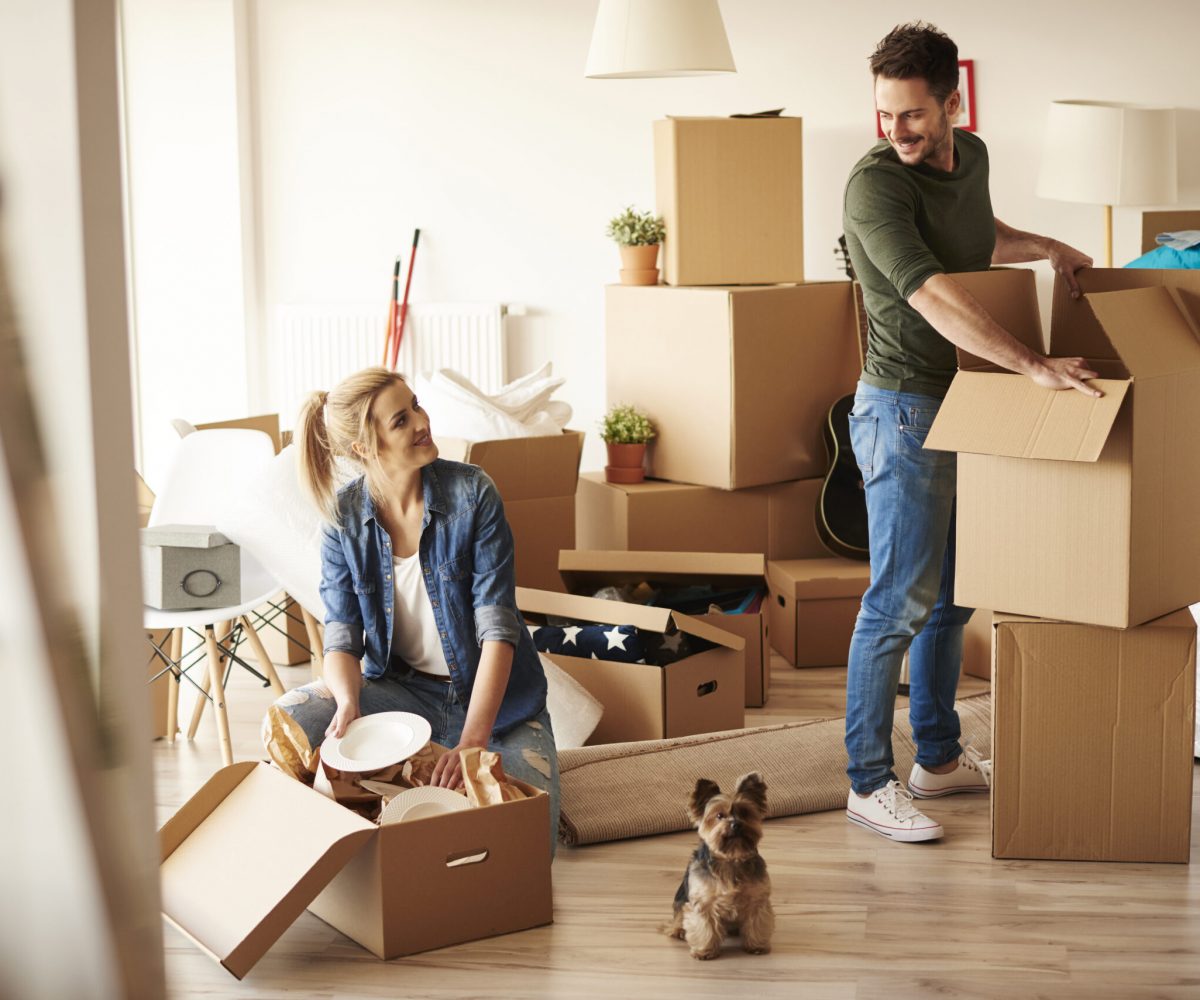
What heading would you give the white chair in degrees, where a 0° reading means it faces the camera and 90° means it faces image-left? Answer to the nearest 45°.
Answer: approximately 45°

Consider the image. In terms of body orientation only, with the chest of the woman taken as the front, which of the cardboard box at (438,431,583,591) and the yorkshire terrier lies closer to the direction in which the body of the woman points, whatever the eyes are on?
the yorkshire terrier

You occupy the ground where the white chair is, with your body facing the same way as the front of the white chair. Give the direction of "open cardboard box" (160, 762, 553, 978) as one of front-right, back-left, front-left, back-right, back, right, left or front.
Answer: front-left

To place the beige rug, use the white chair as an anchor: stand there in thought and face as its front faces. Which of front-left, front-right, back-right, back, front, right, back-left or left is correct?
left

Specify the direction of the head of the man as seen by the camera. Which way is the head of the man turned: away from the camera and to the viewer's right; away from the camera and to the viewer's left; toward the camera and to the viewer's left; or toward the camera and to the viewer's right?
toward the camera and to the viewer's left

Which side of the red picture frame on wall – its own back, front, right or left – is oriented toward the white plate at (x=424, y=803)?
front

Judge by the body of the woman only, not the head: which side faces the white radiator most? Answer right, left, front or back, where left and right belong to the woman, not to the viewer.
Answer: back

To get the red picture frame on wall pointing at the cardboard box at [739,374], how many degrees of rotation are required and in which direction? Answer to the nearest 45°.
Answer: approximately 45° to its right
